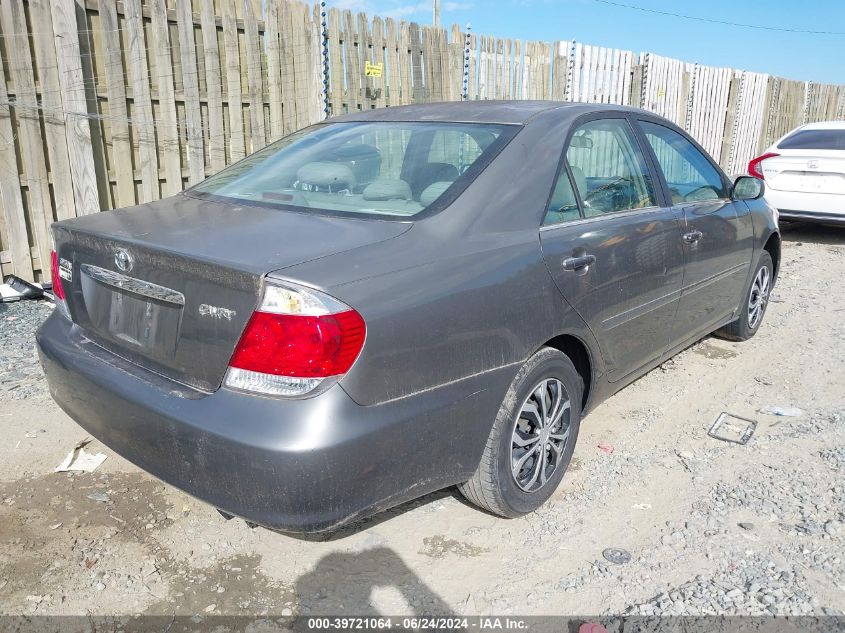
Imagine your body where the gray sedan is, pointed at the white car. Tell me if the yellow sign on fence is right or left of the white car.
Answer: left

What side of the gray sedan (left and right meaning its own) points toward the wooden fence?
left

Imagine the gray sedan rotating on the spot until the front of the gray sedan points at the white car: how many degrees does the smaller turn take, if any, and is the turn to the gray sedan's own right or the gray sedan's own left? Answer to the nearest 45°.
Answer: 0° — it already faces it

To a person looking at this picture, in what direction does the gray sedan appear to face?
facing away from the viewer and to the right of the viewer

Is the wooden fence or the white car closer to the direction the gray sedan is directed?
the white car

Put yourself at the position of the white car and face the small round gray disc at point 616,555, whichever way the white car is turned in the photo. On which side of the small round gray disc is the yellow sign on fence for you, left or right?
right

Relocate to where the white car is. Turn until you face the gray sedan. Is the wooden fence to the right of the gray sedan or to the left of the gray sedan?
right

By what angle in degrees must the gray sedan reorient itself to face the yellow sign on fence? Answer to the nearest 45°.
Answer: approximately 45° to its left
